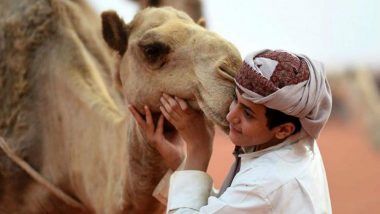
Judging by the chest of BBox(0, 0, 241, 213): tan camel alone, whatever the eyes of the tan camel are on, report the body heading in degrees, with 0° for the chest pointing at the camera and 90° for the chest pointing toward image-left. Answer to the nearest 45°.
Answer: approximately 270°

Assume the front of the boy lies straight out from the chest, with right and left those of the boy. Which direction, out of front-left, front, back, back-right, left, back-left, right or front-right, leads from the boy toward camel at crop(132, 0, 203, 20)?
right

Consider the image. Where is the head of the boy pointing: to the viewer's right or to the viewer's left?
to the viewer's left

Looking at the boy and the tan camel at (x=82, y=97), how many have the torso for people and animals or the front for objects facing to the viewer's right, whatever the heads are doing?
1

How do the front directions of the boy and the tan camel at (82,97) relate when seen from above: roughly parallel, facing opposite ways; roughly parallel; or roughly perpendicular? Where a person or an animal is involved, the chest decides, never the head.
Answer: roughly parallel, facing opposite ways

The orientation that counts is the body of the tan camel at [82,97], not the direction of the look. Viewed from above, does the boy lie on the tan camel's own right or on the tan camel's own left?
on the tan camel's own right

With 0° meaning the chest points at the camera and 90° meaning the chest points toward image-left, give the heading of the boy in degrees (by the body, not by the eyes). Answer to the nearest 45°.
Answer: approximately 90°

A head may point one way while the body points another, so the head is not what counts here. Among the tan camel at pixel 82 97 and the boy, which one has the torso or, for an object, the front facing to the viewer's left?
the boy
